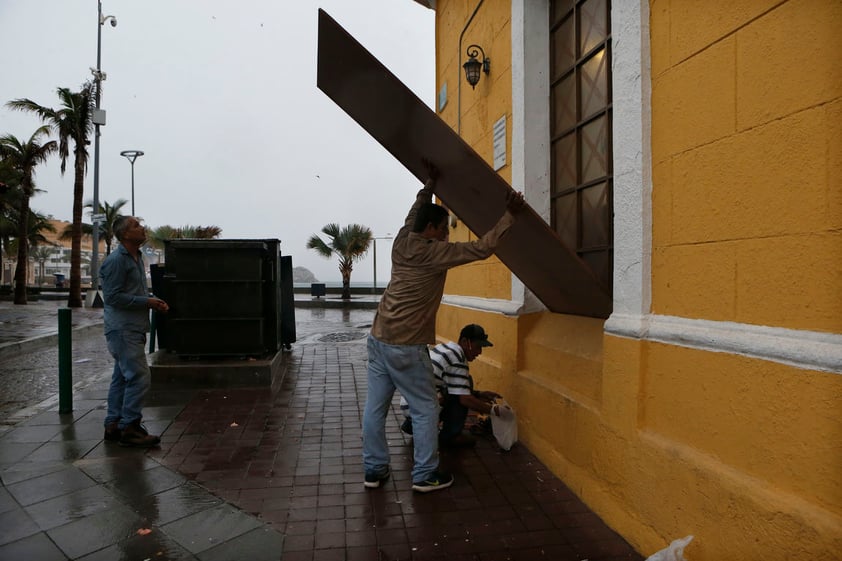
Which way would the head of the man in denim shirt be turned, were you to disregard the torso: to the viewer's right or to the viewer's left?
to the viewer's right

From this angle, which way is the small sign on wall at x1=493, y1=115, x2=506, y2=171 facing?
to the viewer's left

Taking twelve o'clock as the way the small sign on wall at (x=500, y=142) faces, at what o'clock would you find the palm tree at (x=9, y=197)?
The palm tree is roughly at 1 o'clock from the small sign on wall.

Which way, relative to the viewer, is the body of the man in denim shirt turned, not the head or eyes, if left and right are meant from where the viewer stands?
facing to the right of the viewer

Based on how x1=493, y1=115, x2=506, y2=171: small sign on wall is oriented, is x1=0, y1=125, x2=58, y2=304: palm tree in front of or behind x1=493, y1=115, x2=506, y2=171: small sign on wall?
in front

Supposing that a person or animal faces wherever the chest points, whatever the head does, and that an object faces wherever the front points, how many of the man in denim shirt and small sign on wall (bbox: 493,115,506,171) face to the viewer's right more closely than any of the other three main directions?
1

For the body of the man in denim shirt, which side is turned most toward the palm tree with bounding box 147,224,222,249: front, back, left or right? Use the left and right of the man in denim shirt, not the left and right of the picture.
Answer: left

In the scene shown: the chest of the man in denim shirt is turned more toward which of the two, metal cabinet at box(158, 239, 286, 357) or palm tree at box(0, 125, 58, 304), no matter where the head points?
the metal cabinet

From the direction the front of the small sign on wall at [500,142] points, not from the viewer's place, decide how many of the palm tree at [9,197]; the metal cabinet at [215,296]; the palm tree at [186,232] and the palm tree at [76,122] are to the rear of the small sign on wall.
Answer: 0

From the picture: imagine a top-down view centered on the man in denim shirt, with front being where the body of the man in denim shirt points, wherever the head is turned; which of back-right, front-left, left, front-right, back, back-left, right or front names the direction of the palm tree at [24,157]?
left

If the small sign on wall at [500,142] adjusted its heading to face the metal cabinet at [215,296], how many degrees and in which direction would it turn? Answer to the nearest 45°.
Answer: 0° — it already faces it

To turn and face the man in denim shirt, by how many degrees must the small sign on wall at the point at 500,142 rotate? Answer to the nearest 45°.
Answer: approximately 45° to its left

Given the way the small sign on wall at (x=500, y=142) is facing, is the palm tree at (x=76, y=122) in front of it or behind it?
in front
